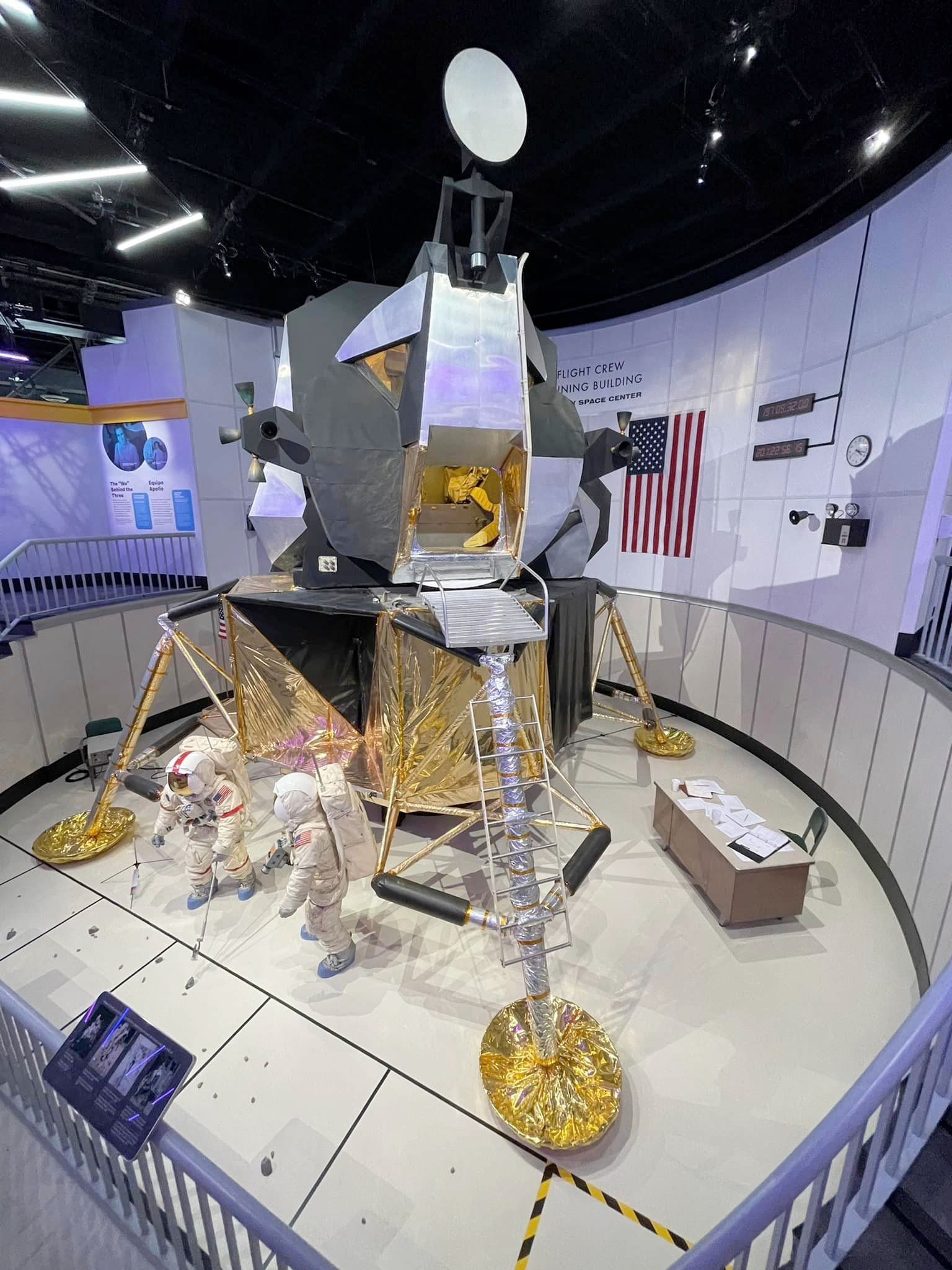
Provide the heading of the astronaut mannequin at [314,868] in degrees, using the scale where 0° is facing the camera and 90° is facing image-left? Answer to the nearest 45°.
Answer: approximately 90°

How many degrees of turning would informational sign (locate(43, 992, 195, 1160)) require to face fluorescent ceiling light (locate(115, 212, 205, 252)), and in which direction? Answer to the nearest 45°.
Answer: approximately 135° to its right

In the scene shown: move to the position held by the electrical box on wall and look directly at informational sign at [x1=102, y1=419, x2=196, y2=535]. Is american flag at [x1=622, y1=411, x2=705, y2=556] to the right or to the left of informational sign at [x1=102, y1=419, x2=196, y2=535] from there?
right

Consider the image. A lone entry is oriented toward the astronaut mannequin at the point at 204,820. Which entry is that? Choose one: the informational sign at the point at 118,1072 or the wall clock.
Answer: the wall clock

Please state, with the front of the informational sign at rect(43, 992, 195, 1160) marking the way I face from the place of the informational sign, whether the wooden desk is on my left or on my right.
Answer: on my left

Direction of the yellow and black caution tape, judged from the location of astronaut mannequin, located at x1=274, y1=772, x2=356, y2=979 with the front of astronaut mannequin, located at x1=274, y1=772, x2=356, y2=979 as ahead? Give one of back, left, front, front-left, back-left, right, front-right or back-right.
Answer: back-left

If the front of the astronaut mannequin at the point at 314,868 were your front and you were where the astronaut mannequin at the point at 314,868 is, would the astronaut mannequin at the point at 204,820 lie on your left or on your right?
on your right

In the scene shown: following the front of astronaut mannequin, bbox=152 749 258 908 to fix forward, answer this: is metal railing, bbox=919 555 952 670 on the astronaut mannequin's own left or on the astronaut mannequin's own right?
on the astronaut mannequin's own left
